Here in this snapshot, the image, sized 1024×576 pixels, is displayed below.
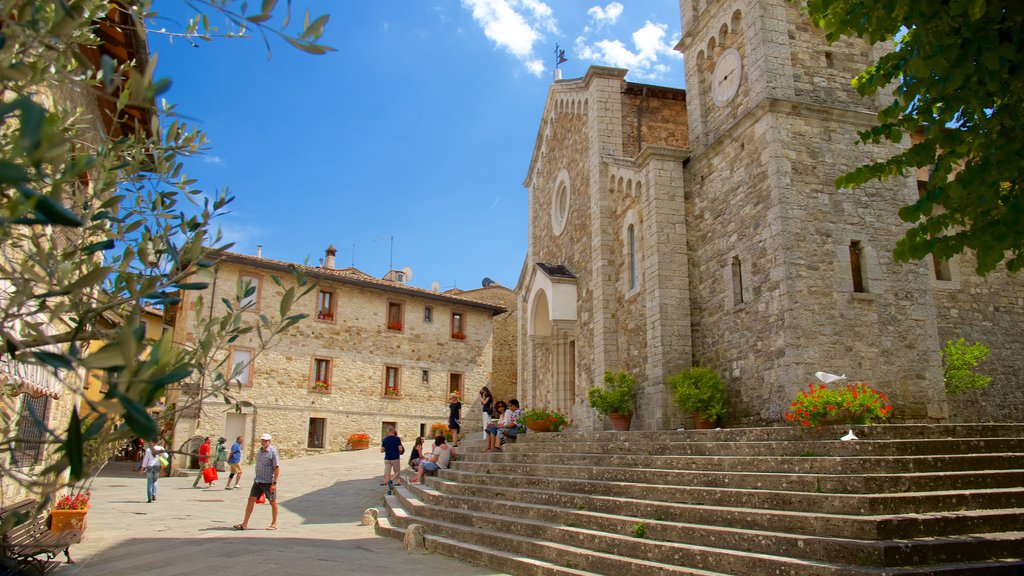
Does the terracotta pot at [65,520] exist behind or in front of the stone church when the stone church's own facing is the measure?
in front

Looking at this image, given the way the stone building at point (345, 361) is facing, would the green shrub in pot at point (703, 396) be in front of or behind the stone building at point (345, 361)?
in front

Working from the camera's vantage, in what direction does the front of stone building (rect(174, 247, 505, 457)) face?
facing the viewer and to the right of the viewer

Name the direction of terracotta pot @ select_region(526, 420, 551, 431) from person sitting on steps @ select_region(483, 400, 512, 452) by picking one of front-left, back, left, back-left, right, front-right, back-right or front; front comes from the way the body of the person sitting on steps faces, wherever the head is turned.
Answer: back

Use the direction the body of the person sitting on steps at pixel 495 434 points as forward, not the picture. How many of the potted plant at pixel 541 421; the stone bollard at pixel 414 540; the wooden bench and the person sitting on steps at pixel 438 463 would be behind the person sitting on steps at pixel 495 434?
1

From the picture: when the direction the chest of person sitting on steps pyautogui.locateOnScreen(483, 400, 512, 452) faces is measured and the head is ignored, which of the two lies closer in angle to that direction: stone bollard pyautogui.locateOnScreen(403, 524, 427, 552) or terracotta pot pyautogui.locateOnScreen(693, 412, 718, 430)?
the stone bollard

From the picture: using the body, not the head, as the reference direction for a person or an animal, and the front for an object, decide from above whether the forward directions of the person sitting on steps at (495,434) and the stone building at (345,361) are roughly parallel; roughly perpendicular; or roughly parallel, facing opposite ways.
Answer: roughly perpendicular

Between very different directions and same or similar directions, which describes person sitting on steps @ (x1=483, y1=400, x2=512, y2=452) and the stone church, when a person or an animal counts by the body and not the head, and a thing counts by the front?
same or similar directions

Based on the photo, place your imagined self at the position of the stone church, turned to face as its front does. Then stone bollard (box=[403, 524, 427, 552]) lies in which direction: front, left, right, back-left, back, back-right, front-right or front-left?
front

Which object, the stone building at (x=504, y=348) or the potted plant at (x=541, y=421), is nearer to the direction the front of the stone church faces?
the potted plant

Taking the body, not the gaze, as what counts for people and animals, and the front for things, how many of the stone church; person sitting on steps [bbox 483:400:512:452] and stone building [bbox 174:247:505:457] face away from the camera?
0

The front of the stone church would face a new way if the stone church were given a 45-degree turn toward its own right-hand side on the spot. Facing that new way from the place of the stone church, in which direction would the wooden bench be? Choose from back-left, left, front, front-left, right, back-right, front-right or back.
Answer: front-left

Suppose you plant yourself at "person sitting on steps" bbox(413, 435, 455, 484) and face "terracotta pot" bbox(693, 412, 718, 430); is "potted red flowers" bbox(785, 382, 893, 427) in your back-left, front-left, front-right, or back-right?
front-right

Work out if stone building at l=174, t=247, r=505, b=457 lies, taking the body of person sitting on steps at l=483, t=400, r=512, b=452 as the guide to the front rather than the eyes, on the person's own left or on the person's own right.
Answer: on the person's own right

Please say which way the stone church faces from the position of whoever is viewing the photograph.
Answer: facing the viewer and to the left of the viewer
